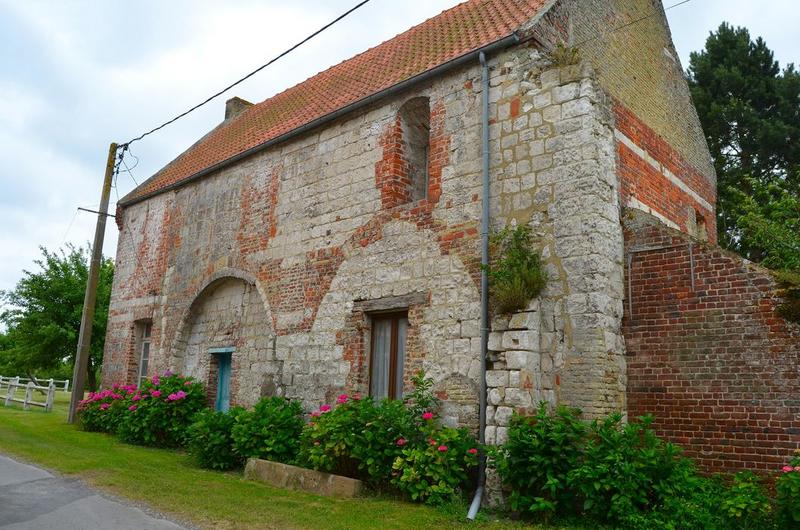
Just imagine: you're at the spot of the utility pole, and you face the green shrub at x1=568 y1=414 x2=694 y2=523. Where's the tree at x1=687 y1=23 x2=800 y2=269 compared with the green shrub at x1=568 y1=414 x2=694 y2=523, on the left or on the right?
left

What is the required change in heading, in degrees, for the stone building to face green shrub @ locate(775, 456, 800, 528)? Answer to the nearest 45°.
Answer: approximately 90° to its left

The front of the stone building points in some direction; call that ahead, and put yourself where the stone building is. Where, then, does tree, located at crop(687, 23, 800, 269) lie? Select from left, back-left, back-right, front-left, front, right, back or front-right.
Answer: back

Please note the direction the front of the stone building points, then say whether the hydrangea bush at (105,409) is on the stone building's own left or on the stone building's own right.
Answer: on the stone building's own right

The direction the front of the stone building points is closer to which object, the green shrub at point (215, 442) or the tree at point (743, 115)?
the green shrub

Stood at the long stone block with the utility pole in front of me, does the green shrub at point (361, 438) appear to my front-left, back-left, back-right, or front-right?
back-right

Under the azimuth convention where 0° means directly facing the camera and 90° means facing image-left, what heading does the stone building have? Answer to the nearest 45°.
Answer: approximately 45°

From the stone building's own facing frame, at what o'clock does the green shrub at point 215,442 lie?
The green shrub is roughly at 2 o'clock from the stone building.

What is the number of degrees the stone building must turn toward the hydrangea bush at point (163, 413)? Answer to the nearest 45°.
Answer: approximately 90° to its right
